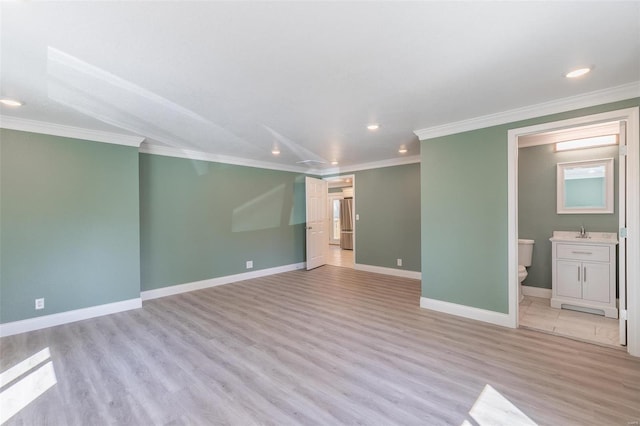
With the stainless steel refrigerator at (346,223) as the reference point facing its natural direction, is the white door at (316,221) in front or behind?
in front

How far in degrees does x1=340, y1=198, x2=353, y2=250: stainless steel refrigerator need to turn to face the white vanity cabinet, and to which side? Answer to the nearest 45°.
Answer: approximately 90° to its left

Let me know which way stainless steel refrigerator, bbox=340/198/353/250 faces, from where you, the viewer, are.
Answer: facing the viewer and to the left of the viewer

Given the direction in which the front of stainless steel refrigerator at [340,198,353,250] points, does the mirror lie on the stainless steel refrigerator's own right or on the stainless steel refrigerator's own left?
on the stainless steel refrigerator's own left

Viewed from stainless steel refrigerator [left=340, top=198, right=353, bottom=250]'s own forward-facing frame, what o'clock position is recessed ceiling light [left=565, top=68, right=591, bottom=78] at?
The recessed ceiling light is roughly at 10 o'clock from the stainless steel refrigerator.

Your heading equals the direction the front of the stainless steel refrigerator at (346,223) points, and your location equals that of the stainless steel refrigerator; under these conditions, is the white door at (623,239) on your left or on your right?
on your left
